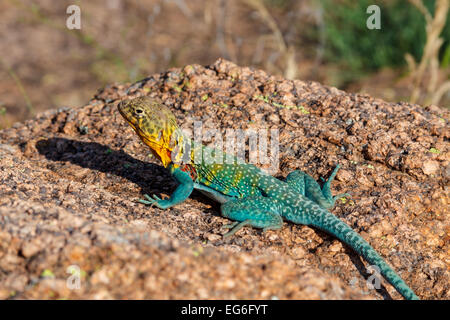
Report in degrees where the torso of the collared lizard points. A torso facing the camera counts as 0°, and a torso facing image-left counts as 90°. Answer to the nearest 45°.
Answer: approximately 135°

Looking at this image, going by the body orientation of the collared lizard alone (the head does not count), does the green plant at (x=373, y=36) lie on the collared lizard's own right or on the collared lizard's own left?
on the collared lizard's own right
